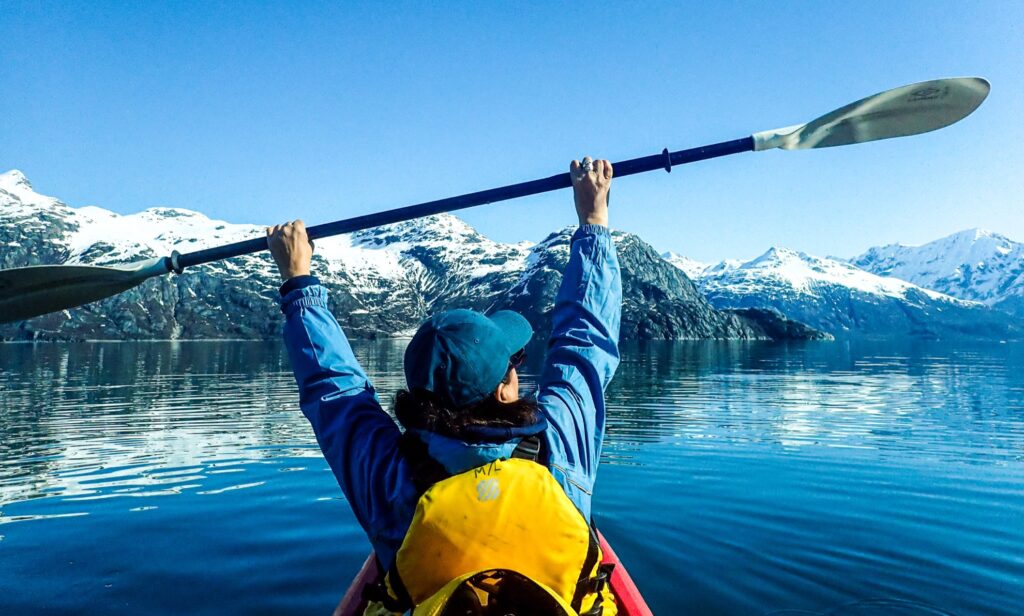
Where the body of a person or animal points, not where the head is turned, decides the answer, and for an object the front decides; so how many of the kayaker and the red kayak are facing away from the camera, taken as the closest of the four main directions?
2

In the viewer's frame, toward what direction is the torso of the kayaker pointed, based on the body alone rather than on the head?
away from the camera

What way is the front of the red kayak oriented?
away from the camera

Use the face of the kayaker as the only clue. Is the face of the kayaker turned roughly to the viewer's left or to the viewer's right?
to the viewer's right
